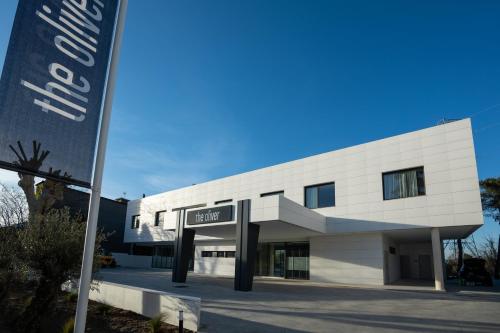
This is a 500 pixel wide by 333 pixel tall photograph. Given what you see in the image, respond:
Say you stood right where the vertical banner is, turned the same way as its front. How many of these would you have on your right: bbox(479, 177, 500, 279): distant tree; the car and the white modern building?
0

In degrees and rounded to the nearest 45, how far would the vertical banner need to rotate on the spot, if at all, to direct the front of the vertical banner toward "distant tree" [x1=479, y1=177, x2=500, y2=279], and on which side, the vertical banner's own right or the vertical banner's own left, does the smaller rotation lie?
approximately 90° to the vertical banner's own left

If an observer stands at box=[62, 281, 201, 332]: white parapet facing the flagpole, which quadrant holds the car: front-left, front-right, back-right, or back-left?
back-left

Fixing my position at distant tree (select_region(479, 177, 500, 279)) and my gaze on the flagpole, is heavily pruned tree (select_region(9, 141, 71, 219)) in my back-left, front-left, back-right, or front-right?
front-right

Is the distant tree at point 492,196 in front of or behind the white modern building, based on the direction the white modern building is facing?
behind

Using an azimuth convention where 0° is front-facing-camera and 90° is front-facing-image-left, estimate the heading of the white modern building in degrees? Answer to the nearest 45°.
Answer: approximately 45°

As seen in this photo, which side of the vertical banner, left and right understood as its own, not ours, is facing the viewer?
front

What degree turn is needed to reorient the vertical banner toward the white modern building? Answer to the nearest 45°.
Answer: approximately 135° to its left

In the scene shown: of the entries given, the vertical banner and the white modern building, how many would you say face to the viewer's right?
0

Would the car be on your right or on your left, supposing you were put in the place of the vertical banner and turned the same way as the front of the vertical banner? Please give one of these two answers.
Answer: on your left
